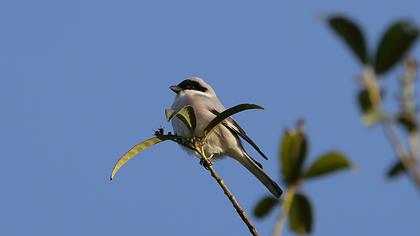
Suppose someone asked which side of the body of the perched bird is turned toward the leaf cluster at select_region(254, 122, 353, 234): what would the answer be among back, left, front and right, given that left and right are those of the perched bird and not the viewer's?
back

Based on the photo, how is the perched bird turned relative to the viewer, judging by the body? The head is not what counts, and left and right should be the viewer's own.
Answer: facing to the left of the viewer
